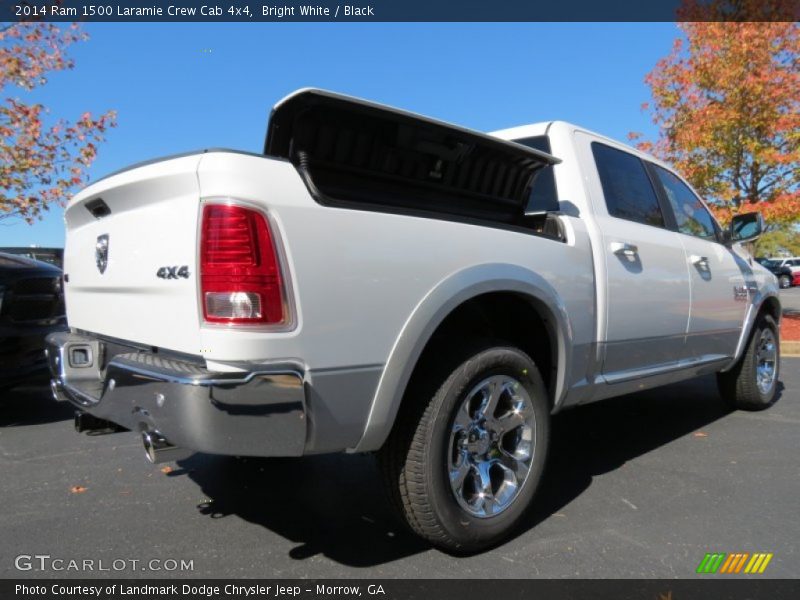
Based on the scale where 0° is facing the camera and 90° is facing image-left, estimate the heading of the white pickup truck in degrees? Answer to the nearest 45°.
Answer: approximately 225°

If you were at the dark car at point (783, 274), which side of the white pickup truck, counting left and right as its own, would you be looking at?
front

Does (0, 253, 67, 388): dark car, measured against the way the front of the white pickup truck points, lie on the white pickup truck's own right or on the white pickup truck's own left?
on the white pickup truck's own left

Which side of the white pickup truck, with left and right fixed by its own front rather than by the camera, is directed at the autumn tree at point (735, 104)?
front
